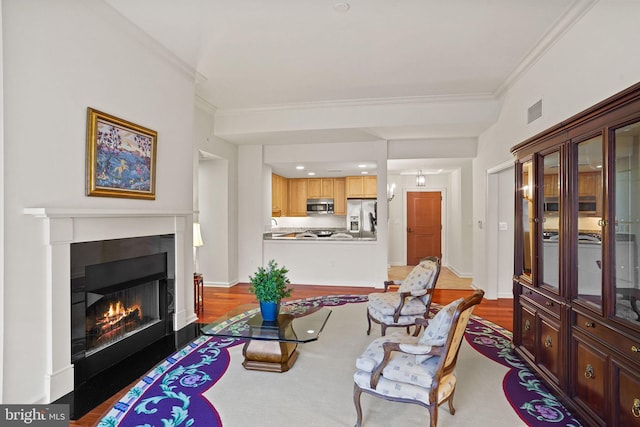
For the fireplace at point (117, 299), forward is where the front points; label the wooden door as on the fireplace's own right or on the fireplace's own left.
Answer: on the fireplace's own left

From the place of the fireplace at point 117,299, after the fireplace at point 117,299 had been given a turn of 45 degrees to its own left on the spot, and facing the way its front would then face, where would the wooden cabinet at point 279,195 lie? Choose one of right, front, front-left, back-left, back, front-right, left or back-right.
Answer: front-left

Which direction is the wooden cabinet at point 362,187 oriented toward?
toward the camera

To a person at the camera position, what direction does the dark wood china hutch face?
facing the viewer and to the left of the viewer

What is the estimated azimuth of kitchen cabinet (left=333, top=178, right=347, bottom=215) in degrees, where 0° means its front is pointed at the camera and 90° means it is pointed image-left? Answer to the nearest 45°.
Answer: approximately 0°

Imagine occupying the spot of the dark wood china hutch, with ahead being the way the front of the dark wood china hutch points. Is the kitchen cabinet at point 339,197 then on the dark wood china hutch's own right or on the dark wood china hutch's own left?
on the dark wood china hutch's own right

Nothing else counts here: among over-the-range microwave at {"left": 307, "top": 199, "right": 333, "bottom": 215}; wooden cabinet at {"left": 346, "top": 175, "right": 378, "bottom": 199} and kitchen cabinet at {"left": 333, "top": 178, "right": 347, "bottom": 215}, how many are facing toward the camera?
3

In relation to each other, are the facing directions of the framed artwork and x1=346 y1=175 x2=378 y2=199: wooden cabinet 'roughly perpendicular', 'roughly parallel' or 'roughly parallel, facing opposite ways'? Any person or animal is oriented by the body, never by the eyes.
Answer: roughly perpendicular

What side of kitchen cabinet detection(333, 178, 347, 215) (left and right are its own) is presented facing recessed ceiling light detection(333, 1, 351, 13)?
front

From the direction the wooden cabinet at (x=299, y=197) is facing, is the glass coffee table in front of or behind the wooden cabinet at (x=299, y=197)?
in front

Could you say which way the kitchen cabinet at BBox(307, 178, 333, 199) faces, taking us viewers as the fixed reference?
facing the viewer

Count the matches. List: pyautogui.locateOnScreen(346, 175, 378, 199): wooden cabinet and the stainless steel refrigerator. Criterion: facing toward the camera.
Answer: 2

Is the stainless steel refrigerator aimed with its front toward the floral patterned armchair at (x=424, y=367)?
yes

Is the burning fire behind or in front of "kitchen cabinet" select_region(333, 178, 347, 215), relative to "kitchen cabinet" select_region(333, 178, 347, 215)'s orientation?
in front

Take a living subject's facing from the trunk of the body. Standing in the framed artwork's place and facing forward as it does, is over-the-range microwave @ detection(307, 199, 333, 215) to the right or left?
on its left

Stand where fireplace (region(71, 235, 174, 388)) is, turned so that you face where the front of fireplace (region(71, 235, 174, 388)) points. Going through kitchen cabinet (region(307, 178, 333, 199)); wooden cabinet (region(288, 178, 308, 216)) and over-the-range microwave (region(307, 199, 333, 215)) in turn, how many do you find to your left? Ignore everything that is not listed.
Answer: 3

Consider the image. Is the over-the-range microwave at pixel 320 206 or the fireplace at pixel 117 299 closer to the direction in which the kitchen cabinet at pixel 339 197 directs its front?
the fireplace

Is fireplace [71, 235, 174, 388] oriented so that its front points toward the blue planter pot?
yes

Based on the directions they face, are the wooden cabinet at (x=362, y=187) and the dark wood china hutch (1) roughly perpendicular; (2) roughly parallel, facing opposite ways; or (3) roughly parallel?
roughly perpendicular
